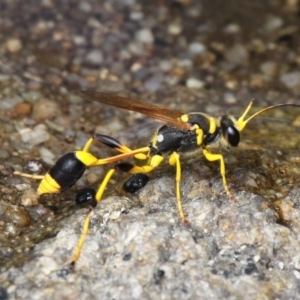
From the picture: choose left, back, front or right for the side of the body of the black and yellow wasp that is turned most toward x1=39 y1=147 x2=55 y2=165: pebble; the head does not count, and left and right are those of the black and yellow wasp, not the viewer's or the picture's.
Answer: back

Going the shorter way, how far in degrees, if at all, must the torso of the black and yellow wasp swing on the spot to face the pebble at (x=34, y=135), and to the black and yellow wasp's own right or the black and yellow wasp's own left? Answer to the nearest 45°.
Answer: approximately 135° to the black and yellow wasp's own left

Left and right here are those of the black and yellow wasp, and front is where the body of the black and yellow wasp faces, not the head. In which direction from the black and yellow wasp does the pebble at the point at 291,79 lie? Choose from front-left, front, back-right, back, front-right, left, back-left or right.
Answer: front-left

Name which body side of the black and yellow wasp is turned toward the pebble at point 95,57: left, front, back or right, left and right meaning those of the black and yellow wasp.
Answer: left

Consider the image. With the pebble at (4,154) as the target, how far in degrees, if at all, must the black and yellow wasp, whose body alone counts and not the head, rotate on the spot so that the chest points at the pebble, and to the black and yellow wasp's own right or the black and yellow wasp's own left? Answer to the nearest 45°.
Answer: approximately 180°

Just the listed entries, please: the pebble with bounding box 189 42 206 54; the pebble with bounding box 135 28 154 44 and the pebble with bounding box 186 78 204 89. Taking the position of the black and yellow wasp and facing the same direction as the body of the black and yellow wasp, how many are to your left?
3

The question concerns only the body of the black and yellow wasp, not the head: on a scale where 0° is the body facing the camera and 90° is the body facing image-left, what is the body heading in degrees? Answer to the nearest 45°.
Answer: approximately 270°

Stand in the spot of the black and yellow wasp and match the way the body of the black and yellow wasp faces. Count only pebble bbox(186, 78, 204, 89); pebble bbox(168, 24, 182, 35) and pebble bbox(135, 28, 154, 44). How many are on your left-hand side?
3

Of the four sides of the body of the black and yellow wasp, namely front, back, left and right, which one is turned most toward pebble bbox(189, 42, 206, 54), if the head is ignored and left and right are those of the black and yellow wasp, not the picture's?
left

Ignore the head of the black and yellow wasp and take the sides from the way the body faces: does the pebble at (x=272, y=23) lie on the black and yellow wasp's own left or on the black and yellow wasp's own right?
on the black and yellow wasp's own left

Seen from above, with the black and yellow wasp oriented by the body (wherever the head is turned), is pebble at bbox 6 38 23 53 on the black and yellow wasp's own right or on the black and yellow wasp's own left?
on the black and yellow wasp's own left

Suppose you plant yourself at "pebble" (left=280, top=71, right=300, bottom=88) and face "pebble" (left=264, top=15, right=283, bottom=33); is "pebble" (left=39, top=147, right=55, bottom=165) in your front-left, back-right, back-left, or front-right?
back-left
